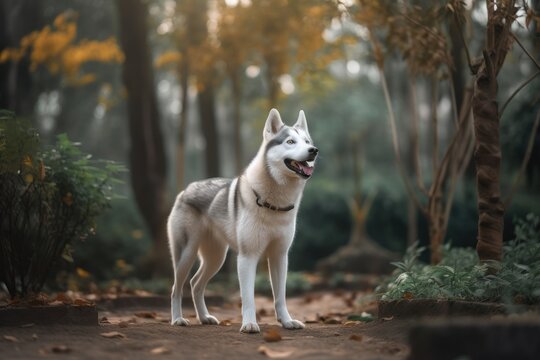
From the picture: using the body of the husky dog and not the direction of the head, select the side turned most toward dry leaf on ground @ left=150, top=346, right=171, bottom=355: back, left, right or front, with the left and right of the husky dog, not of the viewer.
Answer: right

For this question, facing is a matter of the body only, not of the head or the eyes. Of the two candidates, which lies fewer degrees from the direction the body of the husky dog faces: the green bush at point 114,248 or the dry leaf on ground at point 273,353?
the dry leaf on ground

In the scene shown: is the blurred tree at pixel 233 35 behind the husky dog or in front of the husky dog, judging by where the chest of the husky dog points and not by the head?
behind

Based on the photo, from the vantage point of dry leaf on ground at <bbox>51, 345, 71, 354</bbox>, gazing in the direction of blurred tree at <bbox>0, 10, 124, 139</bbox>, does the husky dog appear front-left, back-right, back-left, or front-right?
front-right

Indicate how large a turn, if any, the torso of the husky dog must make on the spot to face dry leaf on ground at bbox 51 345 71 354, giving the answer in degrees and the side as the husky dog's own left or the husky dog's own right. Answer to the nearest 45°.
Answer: approximately 90° to the husky dog's own right

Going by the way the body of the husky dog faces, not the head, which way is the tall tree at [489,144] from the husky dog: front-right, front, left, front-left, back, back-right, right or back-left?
front-left

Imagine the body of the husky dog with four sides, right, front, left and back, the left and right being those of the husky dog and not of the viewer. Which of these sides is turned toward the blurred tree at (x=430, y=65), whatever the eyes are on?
left

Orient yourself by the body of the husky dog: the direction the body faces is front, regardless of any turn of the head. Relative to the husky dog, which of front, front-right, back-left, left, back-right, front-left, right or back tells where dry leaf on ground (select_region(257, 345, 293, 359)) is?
front-right

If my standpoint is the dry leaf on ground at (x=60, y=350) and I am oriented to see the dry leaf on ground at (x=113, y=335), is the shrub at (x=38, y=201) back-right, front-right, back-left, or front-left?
front-left

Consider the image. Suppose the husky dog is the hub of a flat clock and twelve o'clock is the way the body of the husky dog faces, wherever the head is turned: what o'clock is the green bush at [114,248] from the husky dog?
The green bush is roughly at 7 o'clock from the husky dog.

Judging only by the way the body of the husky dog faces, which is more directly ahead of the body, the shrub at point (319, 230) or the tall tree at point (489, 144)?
the tall tree

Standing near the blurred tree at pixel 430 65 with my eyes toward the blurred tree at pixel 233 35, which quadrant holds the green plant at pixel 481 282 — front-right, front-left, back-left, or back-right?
back-left

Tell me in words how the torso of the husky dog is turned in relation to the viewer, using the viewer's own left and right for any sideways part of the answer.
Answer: facing the viewer and to the right of the viewer
